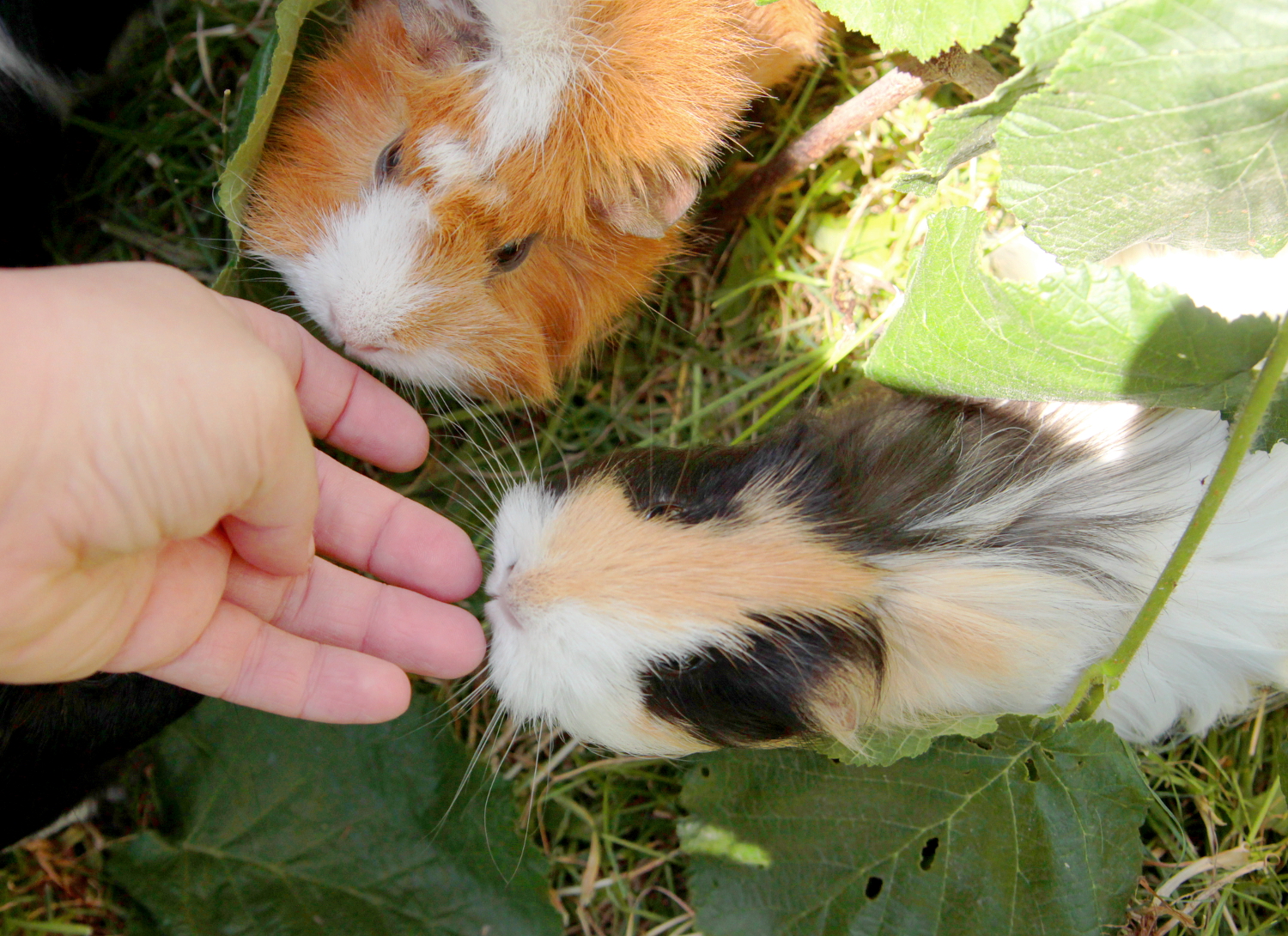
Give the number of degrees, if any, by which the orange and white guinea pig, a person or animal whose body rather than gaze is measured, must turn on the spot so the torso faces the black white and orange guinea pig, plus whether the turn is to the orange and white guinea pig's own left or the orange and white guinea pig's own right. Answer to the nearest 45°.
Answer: approximately 90° to the orange and white guinea pig's own left

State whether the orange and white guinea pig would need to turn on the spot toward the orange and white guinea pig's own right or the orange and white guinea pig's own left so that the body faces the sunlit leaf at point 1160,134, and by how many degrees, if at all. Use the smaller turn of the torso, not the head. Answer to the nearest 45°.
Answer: approximately 90° to the orange and white guinea pig's own left

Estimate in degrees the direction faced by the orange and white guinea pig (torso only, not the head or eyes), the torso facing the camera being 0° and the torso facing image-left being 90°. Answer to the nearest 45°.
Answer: approximately 45°

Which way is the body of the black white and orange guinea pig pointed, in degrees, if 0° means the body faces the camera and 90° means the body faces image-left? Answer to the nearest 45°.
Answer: approximately 90°

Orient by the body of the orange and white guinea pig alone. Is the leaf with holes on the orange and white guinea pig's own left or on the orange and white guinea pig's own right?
on the orange and white guinea pig's own left

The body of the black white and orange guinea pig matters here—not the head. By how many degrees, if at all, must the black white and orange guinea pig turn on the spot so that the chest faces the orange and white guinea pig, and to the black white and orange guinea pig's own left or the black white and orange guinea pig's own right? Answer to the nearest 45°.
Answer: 0° — it already faces it

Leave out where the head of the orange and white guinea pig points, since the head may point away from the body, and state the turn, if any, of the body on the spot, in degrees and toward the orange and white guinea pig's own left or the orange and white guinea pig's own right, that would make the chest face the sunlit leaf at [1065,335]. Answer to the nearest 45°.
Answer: approximately 90° to the orange and white guinea pig's own left

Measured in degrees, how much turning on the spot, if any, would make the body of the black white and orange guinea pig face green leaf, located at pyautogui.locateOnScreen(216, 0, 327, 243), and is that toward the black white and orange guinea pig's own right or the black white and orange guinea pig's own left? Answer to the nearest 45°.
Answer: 0° — it already faces it

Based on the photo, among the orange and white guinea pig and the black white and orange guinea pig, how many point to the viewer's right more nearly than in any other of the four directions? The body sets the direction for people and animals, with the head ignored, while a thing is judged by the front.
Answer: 0
